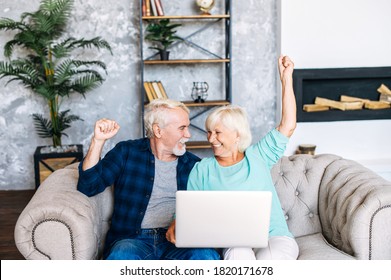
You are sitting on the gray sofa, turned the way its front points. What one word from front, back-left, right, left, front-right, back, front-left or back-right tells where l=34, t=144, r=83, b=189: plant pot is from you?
back-right

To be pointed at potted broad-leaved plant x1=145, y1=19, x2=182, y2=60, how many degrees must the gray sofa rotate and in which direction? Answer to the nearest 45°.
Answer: approximately 180°

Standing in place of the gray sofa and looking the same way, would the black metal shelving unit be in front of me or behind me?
behind

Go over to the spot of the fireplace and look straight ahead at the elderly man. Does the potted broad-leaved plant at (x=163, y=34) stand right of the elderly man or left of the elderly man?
right

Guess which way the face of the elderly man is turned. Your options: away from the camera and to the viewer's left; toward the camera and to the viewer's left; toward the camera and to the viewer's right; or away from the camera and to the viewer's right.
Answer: toward the camera and to the viewer's right

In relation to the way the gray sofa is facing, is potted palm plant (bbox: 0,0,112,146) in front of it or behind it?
behind
